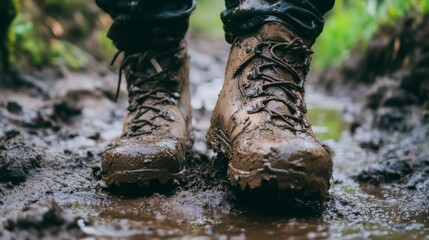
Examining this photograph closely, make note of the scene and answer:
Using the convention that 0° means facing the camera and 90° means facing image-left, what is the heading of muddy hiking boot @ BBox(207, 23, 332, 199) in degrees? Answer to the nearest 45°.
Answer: approximately 315°
